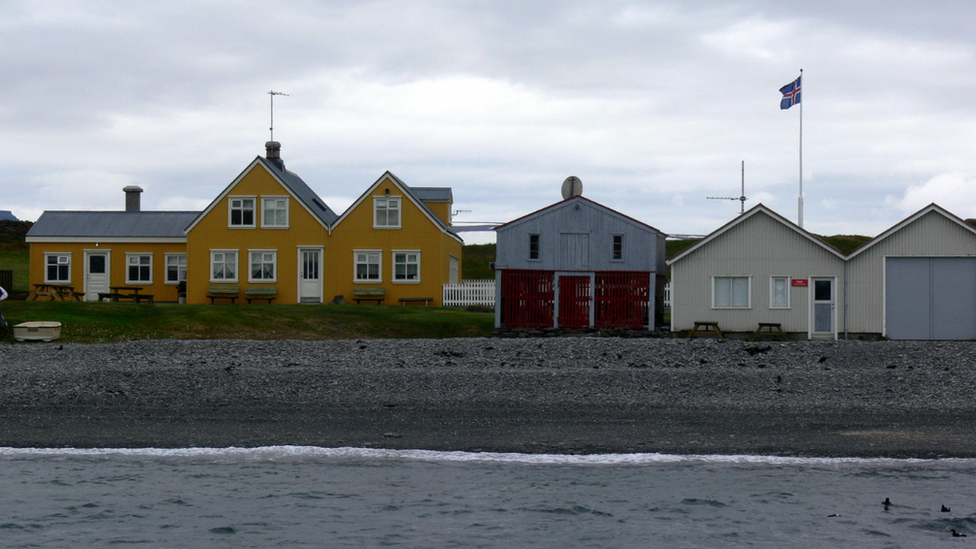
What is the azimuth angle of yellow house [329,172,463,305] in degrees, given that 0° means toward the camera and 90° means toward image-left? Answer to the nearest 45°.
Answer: approximately 0°

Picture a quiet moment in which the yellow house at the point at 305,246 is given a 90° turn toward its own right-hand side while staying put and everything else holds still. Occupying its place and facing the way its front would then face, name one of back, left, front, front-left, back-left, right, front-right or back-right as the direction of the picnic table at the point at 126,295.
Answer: front

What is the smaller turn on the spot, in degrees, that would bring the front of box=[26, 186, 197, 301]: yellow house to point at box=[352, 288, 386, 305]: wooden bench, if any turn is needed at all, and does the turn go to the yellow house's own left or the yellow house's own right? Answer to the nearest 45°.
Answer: approximately 45° to the yellow house's own left

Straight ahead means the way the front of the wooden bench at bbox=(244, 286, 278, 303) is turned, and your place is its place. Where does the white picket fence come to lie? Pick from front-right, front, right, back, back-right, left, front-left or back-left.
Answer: left

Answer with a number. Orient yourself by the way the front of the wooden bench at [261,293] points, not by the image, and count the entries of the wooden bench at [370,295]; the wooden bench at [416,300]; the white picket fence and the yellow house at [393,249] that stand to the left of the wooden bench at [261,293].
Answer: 4

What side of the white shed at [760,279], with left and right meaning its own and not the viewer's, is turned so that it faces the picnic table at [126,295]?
right

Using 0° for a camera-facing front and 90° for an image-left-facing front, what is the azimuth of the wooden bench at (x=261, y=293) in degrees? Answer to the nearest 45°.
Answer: approximately 0°

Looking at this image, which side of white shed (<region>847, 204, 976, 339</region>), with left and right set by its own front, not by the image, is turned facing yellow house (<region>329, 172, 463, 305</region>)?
right

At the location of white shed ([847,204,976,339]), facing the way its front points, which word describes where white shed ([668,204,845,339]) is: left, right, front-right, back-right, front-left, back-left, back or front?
right

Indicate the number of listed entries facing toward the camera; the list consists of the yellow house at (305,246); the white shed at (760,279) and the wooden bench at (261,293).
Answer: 3

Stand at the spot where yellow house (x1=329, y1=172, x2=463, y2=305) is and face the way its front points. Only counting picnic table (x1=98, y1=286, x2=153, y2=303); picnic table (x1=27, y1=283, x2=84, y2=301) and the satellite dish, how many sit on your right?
2
